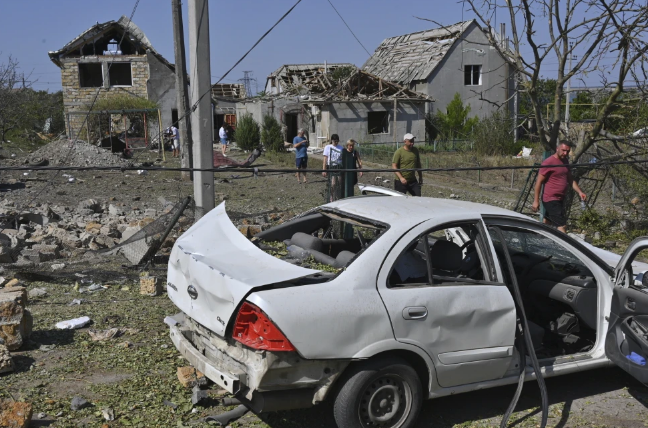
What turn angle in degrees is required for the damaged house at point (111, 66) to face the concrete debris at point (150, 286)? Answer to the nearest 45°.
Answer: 0° — it already faces it

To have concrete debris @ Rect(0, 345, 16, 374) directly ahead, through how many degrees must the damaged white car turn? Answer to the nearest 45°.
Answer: approximately 135° to its left

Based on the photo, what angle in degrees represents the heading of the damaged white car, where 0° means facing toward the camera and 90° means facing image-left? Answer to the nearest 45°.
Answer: approximately 225°

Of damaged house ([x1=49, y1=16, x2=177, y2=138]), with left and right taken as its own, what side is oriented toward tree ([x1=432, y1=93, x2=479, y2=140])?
left

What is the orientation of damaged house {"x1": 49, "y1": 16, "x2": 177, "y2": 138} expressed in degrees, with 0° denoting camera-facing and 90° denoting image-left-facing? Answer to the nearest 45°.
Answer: approximately 0°

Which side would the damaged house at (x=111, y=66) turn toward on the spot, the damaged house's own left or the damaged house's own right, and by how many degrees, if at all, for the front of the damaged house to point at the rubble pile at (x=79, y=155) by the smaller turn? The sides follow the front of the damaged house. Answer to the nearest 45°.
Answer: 0° — it already faces it

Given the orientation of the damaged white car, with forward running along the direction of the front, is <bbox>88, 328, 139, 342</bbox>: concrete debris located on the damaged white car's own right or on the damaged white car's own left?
on the damaged white car's own left

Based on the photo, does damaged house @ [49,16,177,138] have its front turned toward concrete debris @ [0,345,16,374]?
yes

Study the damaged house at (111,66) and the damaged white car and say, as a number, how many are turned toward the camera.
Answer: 1

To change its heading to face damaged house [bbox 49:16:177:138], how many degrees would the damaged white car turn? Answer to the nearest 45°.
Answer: approximately 90° to its left

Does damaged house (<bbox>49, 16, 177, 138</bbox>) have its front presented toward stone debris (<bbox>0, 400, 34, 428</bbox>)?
yes

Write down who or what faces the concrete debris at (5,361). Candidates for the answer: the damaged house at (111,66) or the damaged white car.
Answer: the damaged house

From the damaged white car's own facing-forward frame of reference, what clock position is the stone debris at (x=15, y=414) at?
The stone debris is roughly at 7 o'clock from the damaged white car.
